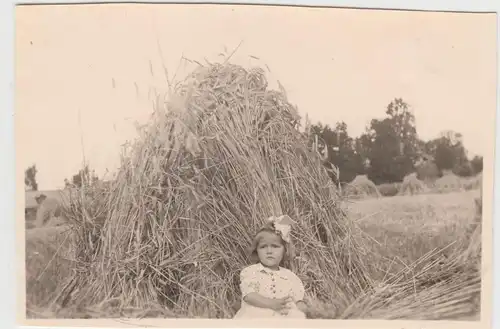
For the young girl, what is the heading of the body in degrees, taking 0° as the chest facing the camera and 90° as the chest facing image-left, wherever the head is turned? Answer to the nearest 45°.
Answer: approximately 0°
